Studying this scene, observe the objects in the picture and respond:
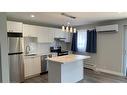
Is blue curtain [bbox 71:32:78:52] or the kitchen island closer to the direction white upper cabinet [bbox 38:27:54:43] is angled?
the kitchen island

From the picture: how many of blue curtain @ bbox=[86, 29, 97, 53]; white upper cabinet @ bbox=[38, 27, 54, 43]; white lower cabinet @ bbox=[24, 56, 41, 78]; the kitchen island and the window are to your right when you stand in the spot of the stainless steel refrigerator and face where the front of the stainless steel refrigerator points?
0

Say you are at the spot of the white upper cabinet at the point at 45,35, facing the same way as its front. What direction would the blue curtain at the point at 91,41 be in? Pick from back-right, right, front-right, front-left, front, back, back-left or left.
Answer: front-left

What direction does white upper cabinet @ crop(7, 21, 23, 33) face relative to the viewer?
toward the camera

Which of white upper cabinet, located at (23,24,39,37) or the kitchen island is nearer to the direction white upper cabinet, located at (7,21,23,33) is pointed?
the kitchen island

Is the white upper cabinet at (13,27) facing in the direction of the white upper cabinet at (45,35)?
no

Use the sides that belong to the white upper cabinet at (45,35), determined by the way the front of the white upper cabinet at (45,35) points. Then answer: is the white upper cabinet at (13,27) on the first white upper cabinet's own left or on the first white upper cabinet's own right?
on the first white upper cabinet's own right

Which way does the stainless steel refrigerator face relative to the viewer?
toward the camera

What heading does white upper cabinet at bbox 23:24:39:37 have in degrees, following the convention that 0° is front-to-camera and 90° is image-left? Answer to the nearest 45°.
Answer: approximately 0°

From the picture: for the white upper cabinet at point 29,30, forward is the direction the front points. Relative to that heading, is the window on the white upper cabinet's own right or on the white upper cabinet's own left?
on the white upper cabinet's own left

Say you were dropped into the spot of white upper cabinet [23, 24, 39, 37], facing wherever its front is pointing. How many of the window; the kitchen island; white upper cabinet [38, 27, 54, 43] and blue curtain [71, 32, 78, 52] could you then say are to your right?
0

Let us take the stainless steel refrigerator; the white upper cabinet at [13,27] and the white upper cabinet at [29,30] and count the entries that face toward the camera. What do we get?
3

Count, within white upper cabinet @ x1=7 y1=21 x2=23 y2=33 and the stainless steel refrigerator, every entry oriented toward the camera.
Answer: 2
